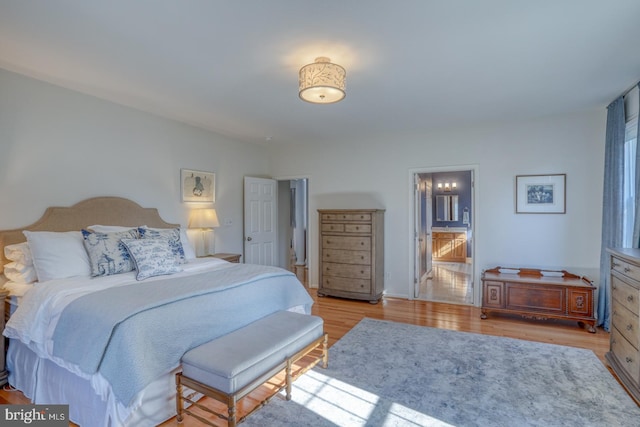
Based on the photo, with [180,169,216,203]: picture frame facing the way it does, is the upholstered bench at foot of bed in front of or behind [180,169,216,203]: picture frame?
in front

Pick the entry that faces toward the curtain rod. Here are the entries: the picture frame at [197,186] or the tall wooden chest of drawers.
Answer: the picture frame

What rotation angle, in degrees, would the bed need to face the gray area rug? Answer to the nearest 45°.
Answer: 0° — it already faces it

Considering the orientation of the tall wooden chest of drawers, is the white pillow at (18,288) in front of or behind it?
in front

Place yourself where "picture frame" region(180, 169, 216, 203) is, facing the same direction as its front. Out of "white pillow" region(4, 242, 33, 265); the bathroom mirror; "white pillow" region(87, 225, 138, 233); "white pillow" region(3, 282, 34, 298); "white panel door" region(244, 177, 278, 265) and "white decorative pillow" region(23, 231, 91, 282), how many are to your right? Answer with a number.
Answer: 4

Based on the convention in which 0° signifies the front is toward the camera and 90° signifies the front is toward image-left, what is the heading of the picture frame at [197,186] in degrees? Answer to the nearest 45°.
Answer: approximately 315°

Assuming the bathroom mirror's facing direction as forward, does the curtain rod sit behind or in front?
in front

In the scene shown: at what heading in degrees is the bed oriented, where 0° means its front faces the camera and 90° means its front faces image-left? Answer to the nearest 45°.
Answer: approximately 315°

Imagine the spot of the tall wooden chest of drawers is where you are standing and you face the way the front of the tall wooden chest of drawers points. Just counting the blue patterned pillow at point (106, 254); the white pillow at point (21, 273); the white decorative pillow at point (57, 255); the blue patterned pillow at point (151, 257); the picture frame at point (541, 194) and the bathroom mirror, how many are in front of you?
4

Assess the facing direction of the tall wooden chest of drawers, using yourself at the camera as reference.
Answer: facing the viewer and to the left of the viewer

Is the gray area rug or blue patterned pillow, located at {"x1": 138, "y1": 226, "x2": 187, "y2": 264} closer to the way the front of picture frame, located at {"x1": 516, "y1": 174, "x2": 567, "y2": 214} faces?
the gray area rug

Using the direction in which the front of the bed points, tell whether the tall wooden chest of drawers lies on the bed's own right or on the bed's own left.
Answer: on the bed's own left

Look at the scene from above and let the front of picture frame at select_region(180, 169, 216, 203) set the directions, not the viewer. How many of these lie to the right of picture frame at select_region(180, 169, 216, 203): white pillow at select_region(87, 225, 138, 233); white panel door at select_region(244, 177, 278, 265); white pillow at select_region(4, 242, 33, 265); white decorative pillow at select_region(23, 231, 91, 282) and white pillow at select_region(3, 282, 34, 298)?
4

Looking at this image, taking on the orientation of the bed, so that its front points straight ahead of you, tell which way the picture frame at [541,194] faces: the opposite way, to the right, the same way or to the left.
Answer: to the right

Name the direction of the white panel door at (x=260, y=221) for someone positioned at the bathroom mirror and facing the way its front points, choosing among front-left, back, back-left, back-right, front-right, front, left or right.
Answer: front-right

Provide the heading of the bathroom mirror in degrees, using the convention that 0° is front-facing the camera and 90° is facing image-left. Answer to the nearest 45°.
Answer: approximately 0°

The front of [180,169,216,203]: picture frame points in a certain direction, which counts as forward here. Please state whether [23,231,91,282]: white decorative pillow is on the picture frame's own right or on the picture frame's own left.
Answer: on the picture frame's own right

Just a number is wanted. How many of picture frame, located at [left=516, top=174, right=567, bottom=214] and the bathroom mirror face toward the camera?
2

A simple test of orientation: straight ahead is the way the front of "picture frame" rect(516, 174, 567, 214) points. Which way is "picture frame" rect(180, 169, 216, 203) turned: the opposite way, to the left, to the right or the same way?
to the left
